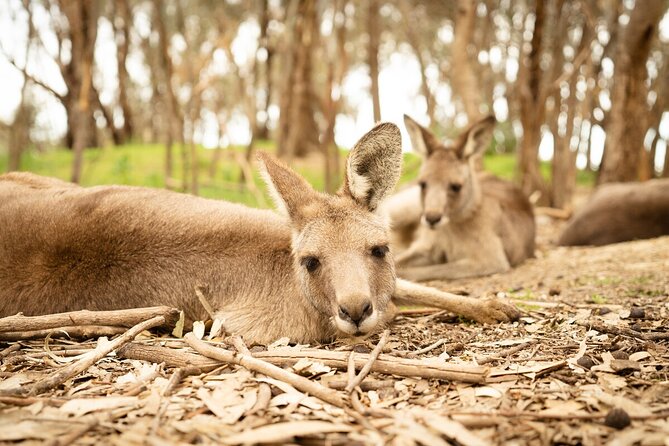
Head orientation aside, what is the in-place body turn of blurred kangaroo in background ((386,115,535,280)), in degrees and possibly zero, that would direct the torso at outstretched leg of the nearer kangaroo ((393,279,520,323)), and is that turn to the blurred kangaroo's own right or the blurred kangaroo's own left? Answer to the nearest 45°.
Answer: approximately 45° to the blurred kangaroo's own left

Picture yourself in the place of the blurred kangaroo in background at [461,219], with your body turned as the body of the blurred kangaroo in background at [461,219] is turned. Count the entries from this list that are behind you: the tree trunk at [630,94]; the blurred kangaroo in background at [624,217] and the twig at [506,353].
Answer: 2

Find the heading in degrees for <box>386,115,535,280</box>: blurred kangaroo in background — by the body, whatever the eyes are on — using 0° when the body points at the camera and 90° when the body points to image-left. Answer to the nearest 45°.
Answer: approximately 45°

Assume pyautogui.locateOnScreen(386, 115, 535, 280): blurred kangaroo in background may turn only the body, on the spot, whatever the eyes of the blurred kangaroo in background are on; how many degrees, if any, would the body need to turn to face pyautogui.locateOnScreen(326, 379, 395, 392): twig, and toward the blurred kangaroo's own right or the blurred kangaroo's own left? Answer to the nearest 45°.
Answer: approximately 45° to the blurred kangaroo's own left

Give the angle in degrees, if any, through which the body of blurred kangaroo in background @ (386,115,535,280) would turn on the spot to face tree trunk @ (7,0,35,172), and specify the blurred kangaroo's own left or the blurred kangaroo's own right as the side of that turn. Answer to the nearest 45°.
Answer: approximately 45° to the blurred kangaroo's own right

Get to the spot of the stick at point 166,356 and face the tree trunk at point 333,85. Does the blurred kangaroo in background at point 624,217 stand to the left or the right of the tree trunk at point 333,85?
right

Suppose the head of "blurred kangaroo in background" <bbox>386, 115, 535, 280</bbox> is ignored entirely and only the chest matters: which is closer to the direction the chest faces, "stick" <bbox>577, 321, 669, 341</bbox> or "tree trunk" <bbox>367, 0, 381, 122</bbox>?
the stick
